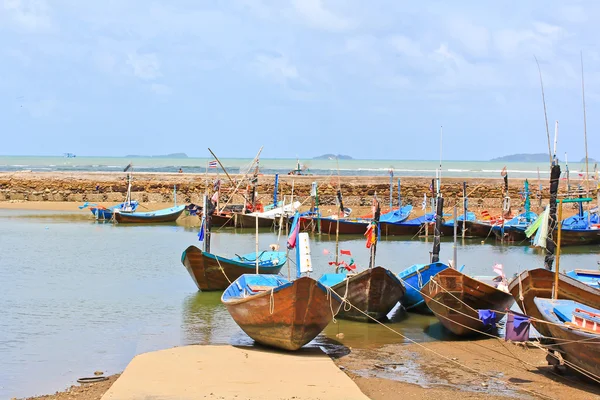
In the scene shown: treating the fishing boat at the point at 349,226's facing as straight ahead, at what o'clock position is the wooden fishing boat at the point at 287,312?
The wooden fishing boat is roughly at 9 o'clock from the fishing boat.

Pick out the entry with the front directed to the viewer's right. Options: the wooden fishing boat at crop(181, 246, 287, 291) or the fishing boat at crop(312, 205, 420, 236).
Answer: the fishing boat

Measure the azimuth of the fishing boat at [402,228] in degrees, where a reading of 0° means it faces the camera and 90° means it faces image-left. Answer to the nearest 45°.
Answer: approximately 270°

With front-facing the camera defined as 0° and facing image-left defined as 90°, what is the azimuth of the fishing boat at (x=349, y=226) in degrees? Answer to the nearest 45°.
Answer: approximately 270°

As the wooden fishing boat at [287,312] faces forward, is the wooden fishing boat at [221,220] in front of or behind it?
behind

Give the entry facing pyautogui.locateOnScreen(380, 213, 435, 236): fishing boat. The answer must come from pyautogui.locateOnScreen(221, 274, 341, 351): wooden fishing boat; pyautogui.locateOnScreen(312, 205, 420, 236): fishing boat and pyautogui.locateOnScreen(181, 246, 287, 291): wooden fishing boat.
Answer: pyautogui.locateOnScreen(312, 205, 420, 236): fishing boat
